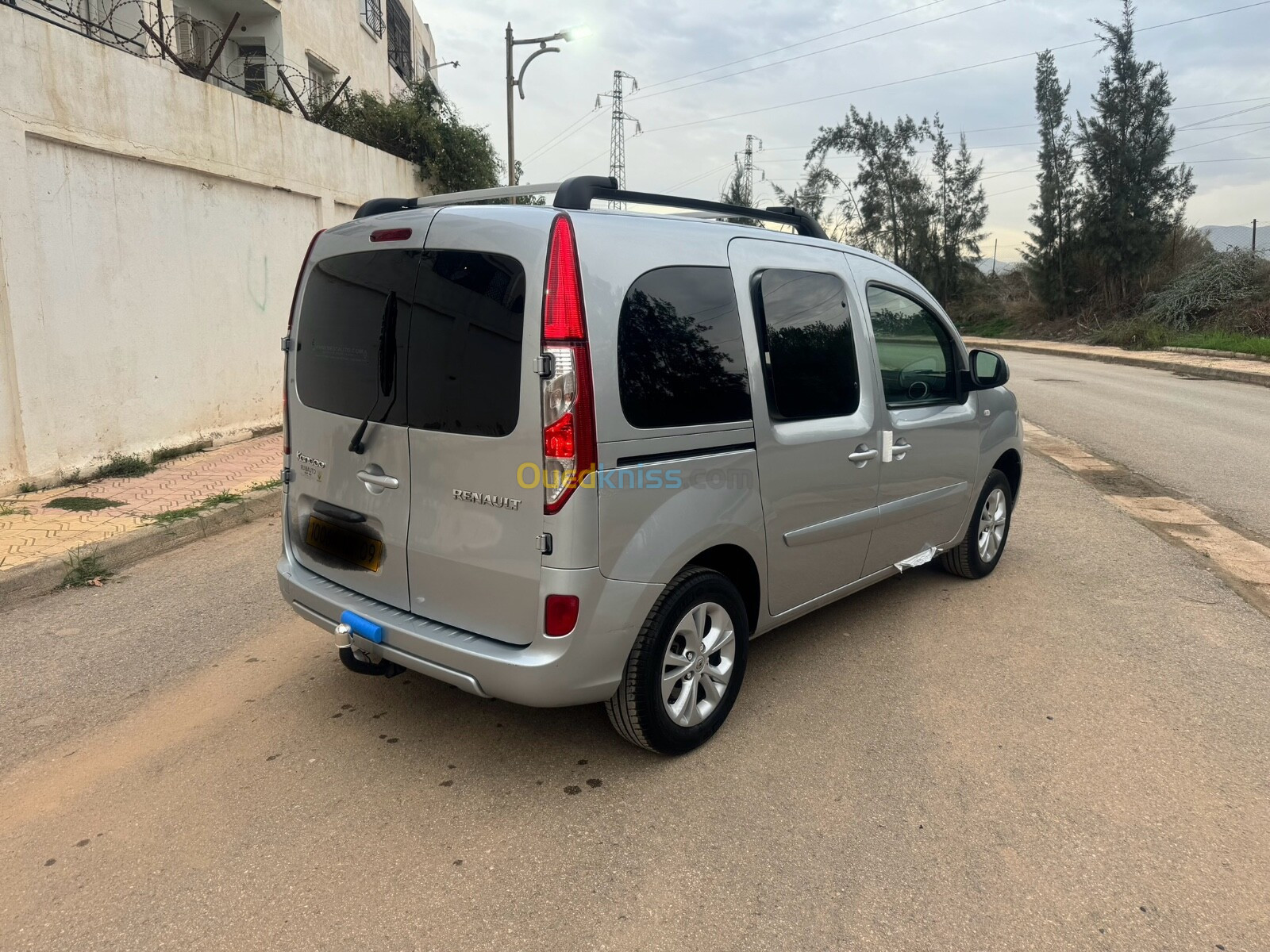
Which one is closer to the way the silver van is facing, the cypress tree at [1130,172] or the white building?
the cypress tree

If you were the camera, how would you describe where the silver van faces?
facing away from the viewer and to the right of the viewer

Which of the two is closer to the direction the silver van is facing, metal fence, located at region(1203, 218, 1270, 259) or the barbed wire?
the metal fence

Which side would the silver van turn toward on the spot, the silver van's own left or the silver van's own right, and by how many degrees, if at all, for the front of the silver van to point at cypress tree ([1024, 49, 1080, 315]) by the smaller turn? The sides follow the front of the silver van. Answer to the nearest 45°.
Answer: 0° — it already faces it

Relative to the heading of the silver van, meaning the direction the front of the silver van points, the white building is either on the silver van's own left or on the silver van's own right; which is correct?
on the silver van's own left

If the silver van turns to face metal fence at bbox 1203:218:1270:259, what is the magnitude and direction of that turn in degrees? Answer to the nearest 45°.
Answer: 0° — it already faces it

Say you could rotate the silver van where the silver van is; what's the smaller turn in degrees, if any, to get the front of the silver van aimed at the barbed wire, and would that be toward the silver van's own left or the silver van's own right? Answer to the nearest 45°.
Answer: approximately 90° to the silver van's own left

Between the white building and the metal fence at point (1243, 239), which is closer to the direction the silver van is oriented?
the metal fence

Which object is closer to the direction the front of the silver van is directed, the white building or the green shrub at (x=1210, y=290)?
the green shrub
